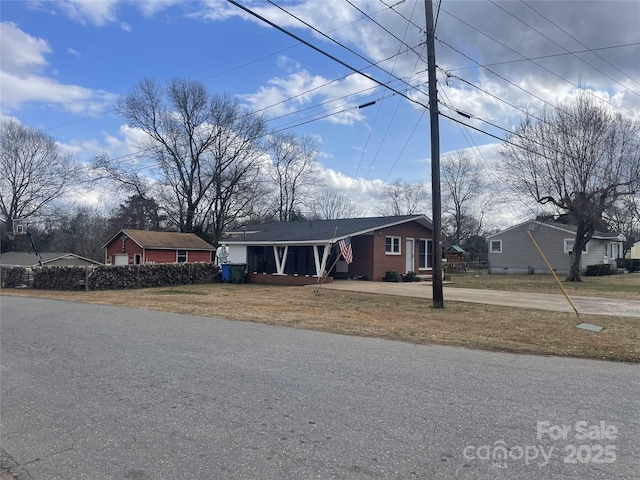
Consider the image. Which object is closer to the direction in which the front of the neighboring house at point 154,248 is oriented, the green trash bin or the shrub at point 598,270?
the green trash bin

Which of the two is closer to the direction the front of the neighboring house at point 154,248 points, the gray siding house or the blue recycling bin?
the blue recycling bin

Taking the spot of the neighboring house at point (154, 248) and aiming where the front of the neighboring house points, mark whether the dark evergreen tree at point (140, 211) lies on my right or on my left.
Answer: on my right

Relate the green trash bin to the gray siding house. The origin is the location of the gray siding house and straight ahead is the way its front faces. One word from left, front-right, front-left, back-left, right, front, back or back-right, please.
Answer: back-right

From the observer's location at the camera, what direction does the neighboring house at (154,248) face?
facing the viewer and to the left of the viewer

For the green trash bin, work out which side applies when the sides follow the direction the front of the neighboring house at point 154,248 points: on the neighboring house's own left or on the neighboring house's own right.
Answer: on the neighboring house's own left

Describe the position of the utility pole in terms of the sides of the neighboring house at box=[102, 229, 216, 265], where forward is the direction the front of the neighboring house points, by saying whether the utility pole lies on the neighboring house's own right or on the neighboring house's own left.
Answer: on the neighboring house's own left

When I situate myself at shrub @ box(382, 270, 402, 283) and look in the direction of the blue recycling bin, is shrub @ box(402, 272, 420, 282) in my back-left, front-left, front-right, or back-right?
back-right

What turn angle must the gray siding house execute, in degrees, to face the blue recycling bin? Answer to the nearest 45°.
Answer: approximately 135° to its right

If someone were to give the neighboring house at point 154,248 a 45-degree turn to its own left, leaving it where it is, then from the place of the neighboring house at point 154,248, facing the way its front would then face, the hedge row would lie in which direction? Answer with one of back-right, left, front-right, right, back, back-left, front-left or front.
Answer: front

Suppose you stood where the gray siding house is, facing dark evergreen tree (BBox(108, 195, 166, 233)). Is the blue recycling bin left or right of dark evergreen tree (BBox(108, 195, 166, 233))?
left

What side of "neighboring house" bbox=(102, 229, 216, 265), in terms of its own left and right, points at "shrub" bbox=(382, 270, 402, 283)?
left
